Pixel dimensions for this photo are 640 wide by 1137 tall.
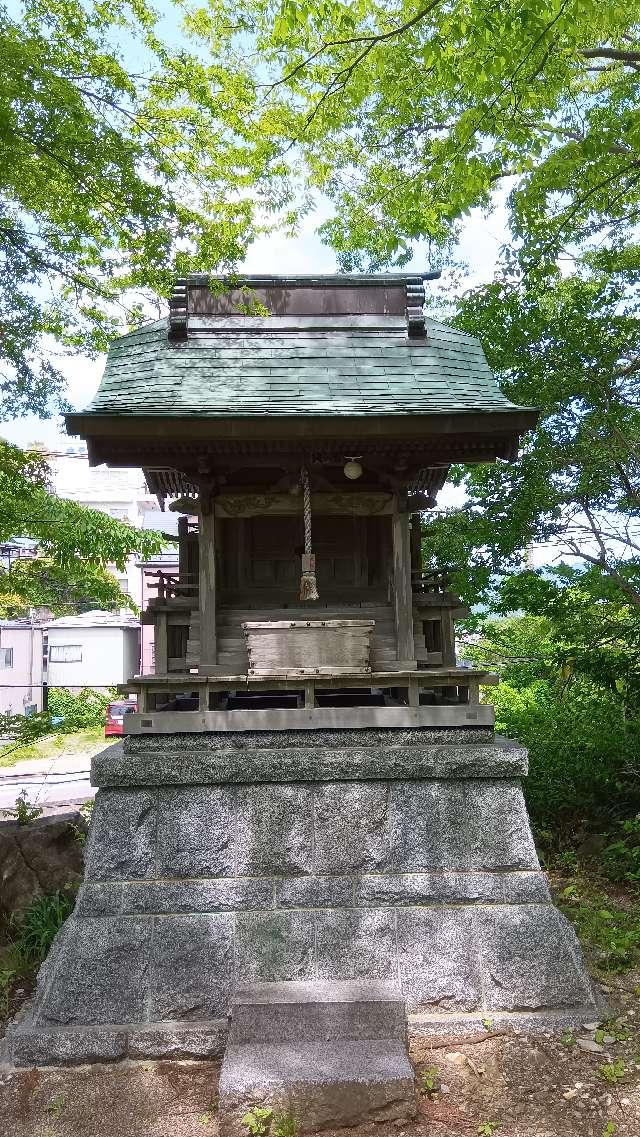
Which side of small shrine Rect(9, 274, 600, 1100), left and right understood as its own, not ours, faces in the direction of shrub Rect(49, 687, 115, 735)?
back

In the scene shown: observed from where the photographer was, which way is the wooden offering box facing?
facing the viewer

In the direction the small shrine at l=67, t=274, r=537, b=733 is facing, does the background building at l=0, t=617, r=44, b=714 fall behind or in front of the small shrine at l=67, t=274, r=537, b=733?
behind

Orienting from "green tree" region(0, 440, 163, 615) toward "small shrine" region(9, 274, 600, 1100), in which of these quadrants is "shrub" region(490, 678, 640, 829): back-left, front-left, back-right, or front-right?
front-left

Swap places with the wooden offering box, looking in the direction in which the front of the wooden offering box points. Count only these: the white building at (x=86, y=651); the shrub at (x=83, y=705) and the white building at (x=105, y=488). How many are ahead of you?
0

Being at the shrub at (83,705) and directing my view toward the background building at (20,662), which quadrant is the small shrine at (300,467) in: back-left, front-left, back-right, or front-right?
back-left

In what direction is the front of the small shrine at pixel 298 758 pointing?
toward the camera

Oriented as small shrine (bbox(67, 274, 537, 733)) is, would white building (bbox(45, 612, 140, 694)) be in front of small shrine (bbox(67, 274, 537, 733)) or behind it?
behind

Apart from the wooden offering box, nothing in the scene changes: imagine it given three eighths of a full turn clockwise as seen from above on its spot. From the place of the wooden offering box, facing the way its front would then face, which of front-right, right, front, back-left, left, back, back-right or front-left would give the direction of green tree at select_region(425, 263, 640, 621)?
right

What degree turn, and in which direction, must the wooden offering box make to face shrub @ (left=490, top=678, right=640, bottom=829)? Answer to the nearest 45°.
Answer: approximately 135° to its left

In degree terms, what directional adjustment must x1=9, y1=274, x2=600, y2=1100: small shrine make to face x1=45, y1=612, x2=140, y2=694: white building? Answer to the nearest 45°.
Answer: approximately 180°
